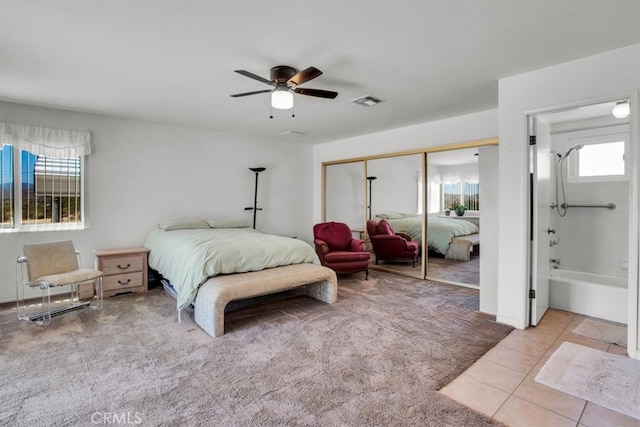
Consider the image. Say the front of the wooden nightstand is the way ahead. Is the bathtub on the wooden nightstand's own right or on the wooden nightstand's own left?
on the wooden nightstand's own left

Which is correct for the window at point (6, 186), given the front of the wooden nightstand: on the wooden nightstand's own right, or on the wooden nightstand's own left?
on the wooden nightstand's own right

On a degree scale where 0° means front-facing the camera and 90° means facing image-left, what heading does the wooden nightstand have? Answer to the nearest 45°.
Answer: approximately 0°
